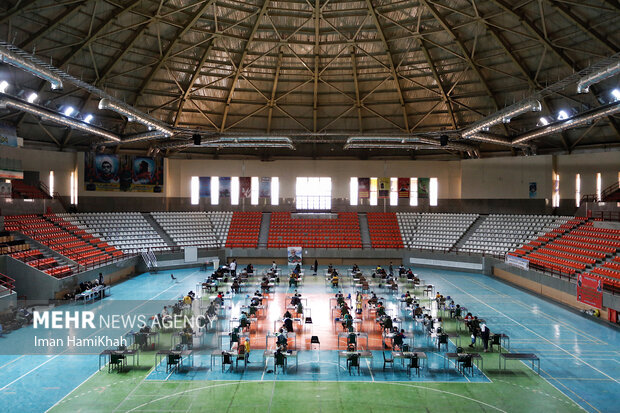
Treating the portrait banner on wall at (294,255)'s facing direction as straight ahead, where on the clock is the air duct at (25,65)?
The air duct is roughly at 1 o'clock from the portrait banner on wall.

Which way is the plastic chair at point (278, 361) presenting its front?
away from the camera

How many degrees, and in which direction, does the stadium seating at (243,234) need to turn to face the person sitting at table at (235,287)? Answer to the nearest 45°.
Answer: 0° — it already faces them

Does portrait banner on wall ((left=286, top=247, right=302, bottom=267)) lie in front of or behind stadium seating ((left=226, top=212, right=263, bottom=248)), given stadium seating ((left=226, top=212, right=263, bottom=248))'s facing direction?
in front

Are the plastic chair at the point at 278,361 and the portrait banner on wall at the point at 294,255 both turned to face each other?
yes

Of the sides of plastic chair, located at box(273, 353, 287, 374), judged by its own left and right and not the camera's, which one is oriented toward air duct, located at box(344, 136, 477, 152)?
front

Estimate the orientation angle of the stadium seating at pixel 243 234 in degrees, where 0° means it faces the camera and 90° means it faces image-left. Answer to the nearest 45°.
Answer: approximately 0°

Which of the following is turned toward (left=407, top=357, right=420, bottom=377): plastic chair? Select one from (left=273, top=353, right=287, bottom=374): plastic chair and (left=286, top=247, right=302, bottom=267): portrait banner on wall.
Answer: the portrait banner on wall

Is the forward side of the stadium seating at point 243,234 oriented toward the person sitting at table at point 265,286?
yes

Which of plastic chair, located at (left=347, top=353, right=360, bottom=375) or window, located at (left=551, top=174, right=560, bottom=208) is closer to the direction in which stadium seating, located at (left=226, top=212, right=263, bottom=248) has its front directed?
the plastic chair

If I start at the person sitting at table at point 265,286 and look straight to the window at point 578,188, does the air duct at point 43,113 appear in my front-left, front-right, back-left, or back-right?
back-left

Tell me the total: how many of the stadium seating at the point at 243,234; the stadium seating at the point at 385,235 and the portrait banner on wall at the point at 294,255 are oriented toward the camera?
3
